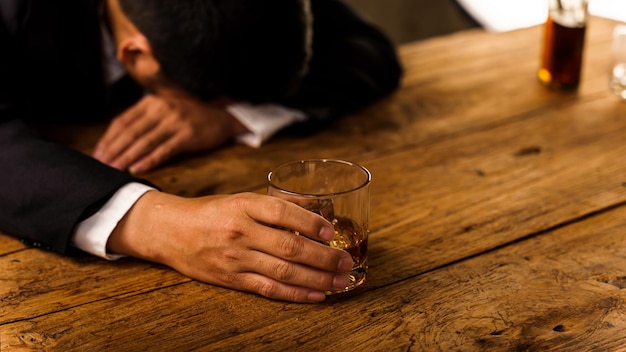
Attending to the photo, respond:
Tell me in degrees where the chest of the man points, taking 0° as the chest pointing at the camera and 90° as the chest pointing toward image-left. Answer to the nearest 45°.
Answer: approximately 315°

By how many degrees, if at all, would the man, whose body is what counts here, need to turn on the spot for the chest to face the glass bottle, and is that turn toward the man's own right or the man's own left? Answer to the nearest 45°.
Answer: approximately 45° to the man's own left
